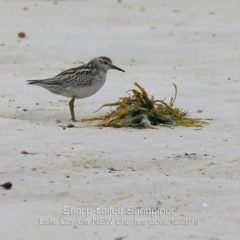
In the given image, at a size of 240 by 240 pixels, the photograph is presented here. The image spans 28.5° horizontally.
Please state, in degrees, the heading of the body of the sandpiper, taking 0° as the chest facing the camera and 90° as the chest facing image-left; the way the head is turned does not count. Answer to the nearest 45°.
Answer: approximately 270°

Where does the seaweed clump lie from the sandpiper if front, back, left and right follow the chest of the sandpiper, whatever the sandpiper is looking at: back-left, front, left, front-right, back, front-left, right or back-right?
front-right
